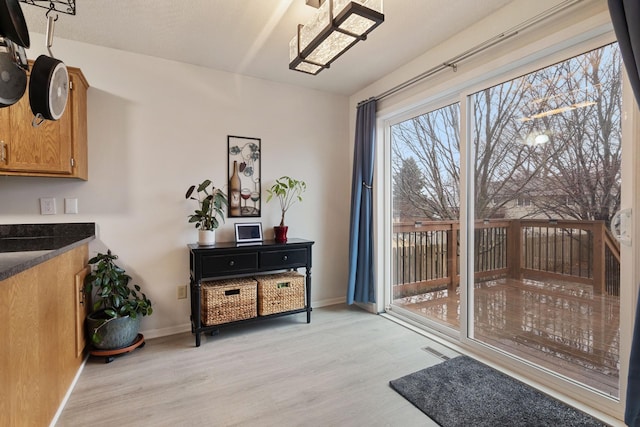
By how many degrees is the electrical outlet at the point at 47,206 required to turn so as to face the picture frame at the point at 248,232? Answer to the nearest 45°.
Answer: approximately 90° to its left

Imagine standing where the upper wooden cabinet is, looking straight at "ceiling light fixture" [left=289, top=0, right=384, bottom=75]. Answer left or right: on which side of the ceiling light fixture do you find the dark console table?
left

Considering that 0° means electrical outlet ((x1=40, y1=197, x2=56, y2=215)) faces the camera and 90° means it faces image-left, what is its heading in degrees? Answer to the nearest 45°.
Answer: approximately 0°

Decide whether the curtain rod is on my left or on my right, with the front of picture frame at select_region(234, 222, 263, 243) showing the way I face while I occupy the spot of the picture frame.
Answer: on my left

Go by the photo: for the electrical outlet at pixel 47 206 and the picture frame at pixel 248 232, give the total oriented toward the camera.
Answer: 2

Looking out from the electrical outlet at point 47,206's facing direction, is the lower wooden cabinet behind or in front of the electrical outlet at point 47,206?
in front

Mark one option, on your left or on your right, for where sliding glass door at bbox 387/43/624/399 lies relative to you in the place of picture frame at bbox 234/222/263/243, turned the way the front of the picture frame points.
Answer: on your left

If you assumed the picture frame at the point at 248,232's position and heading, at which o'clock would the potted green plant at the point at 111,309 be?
The potted green plant is roughly at 2 o'clock from the picture frame.

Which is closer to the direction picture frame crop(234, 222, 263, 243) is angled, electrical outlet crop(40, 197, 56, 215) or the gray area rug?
the gray area rug

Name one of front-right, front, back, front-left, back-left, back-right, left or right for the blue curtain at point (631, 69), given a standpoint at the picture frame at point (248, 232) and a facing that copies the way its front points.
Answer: front-left

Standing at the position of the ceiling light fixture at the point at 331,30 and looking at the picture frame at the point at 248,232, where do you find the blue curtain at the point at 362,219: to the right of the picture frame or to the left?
right

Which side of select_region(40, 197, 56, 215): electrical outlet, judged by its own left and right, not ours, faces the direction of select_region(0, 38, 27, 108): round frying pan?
front
